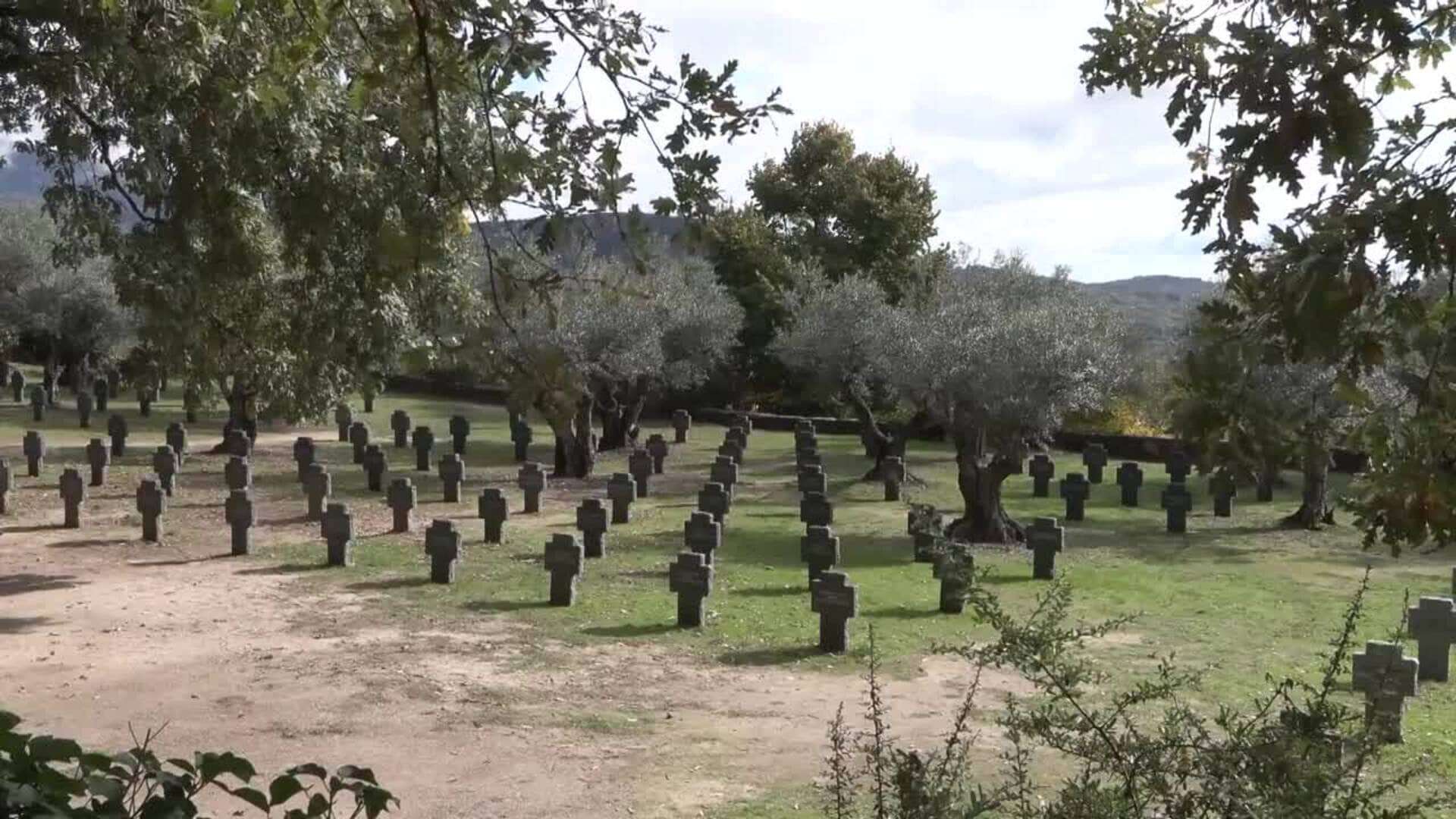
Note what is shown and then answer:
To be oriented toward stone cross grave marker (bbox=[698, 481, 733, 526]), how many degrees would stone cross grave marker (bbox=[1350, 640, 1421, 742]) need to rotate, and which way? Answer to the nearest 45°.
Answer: approximately 135° to its right

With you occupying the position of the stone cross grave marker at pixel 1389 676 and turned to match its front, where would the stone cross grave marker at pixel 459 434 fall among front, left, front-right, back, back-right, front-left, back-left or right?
back-right

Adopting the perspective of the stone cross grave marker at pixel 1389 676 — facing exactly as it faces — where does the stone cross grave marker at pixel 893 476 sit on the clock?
the stone cross grave marker at pixel 893 476 is roughly at 5 o'clock from the stone cross grave marker at pixel 1389 676.

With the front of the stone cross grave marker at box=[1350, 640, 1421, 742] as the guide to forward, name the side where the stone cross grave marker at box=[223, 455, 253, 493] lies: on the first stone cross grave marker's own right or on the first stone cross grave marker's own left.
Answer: on the first stone cross grave marker's own right

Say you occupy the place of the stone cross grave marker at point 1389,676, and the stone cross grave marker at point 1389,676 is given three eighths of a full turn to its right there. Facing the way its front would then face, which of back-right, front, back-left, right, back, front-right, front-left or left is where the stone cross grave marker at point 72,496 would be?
front-left

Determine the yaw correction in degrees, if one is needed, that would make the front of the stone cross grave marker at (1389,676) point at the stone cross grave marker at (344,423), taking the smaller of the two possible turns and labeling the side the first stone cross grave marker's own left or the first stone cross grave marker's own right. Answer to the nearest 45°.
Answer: approximately 135° to the first stone cross grave marker's own right

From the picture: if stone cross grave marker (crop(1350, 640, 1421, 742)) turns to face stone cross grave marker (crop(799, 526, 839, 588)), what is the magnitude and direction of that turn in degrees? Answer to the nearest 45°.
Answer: approximately 135° to its right

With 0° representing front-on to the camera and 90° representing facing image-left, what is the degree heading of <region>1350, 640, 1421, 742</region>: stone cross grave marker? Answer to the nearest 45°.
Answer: approximately 0°
